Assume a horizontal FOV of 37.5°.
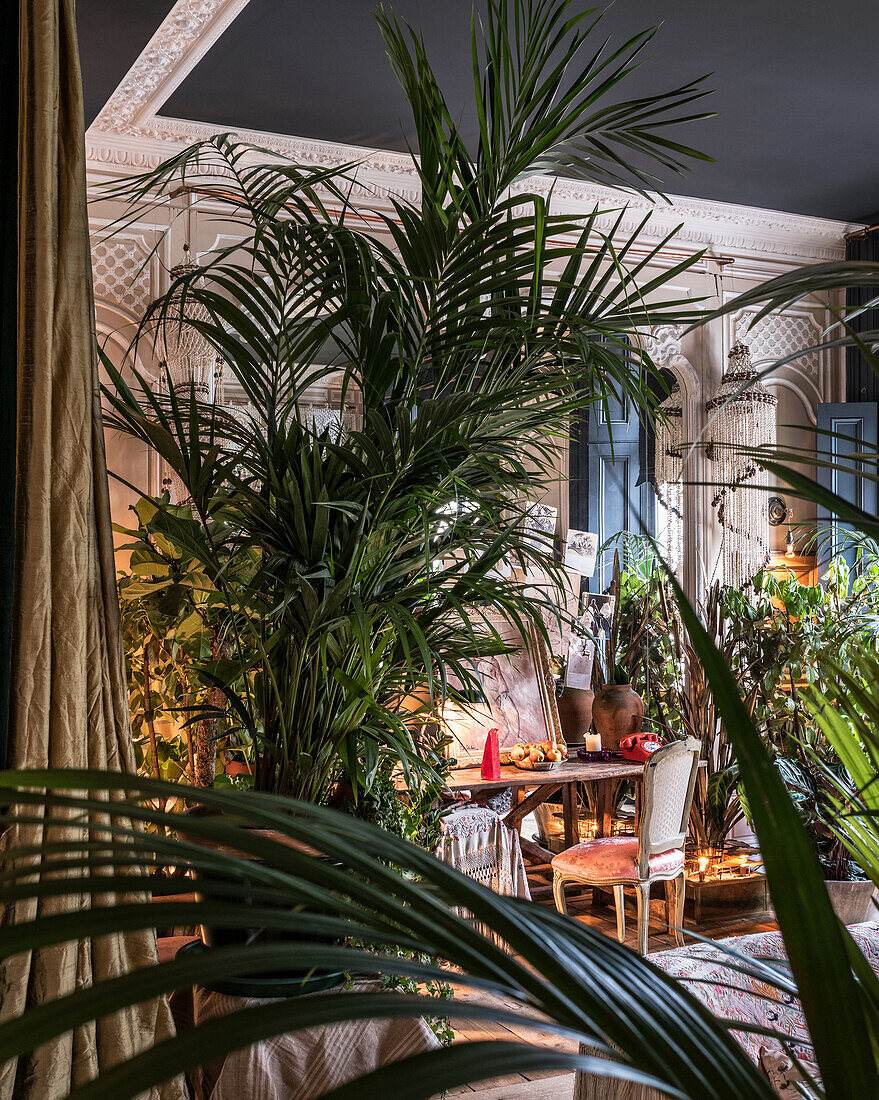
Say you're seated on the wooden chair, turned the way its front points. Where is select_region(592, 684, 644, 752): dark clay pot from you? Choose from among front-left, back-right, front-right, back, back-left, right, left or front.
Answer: front-right

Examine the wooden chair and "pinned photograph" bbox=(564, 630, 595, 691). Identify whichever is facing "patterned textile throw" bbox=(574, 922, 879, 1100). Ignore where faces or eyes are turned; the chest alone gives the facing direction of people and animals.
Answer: the pinned photograph

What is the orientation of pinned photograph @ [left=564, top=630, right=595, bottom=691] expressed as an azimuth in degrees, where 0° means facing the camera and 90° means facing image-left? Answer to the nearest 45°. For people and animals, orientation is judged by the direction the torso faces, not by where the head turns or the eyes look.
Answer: approximately 0°

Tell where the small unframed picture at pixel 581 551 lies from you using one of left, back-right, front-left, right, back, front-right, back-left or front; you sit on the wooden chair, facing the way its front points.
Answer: front-right

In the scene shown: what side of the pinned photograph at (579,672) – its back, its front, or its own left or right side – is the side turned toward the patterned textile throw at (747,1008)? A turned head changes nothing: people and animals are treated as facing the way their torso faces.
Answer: front

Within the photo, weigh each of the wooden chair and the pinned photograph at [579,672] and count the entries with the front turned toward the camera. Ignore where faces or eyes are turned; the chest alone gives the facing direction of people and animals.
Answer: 1

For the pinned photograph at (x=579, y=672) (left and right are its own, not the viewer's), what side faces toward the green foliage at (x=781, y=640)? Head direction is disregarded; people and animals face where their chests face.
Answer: left

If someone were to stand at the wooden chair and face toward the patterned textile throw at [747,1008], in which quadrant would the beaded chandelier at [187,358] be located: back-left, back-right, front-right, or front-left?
back-right
